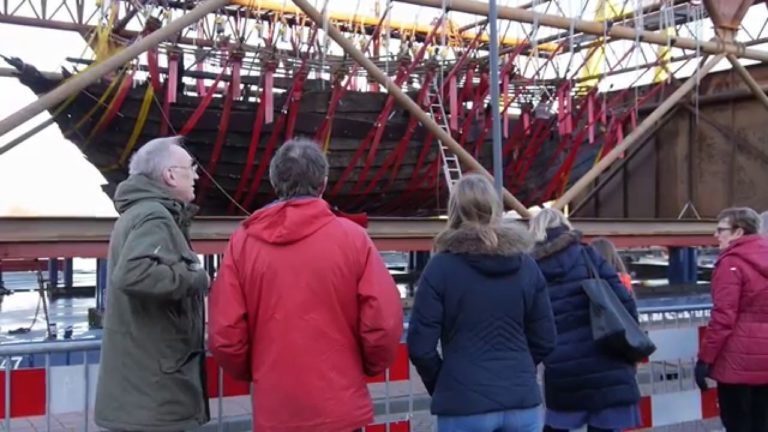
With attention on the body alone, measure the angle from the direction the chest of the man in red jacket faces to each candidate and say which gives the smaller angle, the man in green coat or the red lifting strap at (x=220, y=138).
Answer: the red lifting strap

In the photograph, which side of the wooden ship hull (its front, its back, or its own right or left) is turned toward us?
left

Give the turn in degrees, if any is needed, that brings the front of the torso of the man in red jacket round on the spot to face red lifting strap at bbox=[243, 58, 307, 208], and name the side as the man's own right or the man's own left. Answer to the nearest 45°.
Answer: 0° — they already face it

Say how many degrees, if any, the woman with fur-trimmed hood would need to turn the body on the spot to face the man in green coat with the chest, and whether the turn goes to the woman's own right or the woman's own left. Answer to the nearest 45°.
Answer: approximately 90° to the woman's own left

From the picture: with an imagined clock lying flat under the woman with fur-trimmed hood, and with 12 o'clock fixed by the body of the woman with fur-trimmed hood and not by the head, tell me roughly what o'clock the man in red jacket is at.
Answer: The man in red jacket is roughly at 8 o'clock from the woman with fur-trimmed hood.

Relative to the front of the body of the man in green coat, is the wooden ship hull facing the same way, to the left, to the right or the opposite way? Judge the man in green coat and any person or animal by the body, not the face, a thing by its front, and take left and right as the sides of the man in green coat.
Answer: the opposite way

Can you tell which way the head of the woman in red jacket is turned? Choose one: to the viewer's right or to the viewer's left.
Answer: to the viewer's left

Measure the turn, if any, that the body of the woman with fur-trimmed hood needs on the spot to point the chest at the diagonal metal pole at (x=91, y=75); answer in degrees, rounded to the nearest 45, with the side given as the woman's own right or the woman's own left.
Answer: approximately 45° to the woman's own left

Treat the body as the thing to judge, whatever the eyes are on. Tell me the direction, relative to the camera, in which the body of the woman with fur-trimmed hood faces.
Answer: away from the camera

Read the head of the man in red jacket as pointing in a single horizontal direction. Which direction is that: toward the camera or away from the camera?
away from the camera

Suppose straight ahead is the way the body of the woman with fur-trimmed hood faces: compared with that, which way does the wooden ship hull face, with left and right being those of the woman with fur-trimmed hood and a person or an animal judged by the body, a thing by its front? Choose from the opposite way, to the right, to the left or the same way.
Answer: to the left

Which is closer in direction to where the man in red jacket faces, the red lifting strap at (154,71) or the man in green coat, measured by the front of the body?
the red lifting strap
